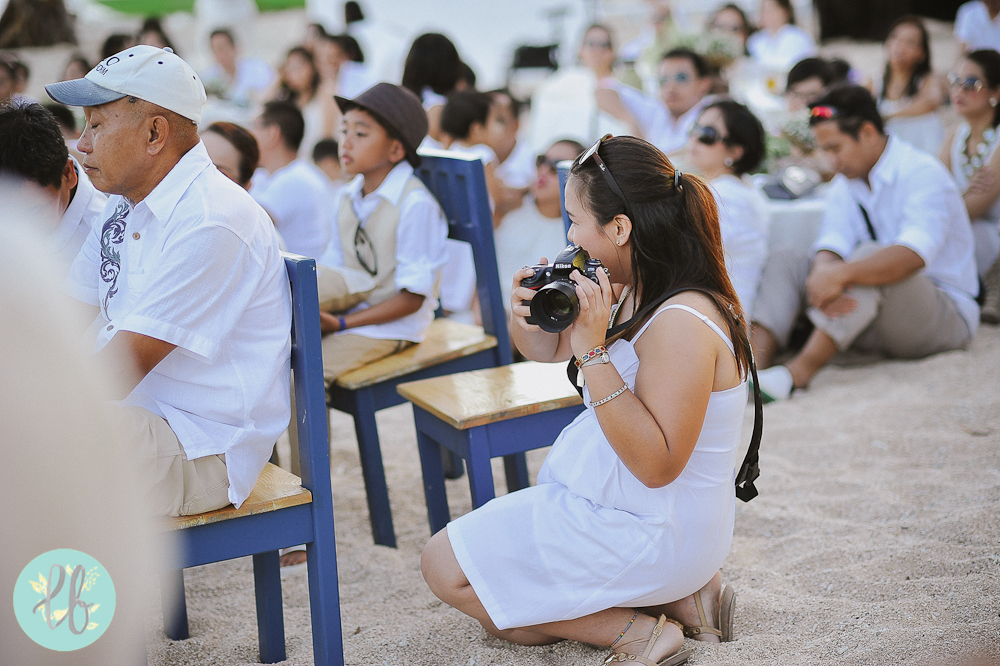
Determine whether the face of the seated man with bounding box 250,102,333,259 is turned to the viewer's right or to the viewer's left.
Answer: to the viewer's left

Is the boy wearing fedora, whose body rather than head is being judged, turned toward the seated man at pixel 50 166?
yes

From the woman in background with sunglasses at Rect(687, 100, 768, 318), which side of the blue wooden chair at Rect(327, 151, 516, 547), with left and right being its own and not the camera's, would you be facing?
back

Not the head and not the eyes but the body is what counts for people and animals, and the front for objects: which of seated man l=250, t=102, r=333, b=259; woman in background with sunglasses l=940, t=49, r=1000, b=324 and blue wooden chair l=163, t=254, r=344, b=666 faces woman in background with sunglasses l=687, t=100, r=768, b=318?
woman in background with sunglasses l=940, t=49, r=1000, b=324

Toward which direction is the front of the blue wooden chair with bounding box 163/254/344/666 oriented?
to the viewer's left

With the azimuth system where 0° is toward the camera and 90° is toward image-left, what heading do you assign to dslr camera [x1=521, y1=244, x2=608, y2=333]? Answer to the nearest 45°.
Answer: approximately 45°

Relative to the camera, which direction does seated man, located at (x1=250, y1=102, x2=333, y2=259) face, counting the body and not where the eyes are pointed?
to the viewer's left

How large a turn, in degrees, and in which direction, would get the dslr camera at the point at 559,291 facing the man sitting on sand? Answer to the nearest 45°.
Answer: approximately 180°

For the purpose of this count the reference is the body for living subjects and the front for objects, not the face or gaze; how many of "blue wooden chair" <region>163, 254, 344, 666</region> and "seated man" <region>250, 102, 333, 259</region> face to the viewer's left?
2

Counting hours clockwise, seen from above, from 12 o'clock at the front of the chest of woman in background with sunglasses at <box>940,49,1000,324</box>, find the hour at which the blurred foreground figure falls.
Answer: The blurred foreground figure is roughly at 11 o'clock from the woman in background with sunglasses.

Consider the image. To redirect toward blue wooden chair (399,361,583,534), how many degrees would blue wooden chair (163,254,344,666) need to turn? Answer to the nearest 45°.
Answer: approximately 135° to its right

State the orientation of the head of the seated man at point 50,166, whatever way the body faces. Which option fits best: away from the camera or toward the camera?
away from the camera

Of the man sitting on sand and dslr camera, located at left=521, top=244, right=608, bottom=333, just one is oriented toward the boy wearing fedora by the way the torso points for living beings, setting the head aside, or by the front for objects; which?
the man sitting on sand
